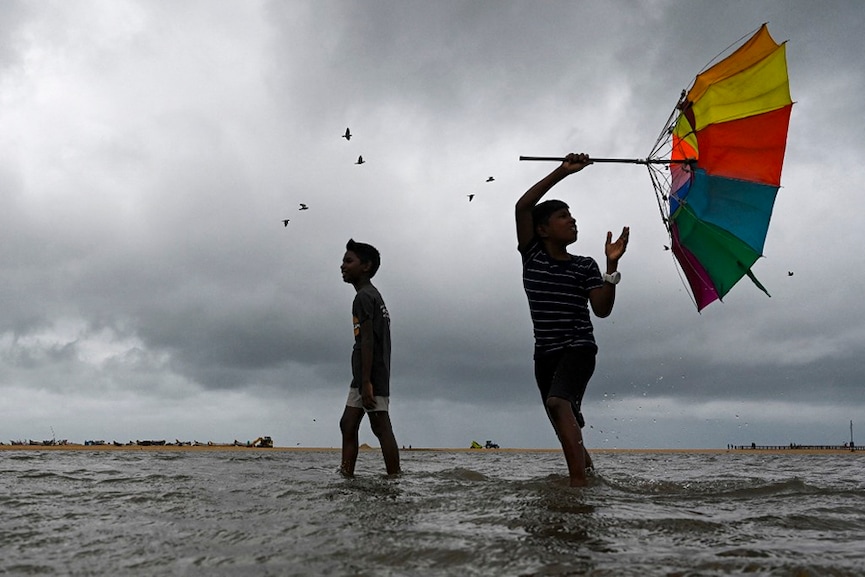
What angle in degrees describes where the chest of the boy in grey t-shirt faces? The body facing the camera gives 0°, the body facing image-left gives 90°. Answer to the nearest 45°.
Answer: approximately 90°

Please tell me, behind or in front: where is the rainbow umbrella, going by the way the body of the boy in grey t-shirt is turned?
behind

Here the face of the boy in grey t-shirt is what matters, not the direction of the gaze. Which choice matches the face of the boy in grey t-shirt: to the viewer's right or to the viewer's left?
to the viewer's left
